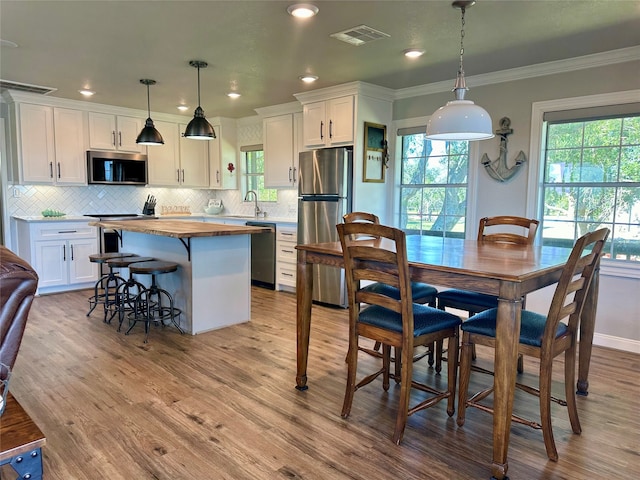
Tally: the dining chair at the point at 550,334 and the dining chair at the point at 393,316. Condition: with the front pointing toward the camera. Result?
0

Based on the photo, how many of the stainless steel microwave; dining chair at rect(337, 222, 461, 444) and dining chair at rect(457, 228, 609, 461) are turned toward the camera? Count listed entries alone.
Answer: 1

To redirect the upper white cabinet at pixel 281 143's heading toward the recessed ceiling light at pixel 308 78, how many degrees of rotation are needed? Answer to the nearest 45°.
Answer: approximately 45° to its left

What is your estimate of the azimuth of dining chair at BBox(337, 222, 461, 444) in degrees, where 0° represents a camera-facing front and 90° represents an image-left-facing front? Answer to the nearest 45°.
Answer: approximately 225°

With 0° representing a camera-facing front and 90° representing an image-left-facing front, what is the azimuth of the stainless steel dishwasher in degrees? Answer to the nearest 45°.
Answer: approximately 45°

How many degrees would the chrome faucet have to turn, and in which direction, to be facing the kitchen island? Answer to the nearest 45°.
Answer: approximately 45° to its left

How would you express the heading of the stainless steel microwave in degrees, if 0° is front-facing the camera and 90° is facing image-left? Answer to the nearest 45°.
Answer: approximately 0°

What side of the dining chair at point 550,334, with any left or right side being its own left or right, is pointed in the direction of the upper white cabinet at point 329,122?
front

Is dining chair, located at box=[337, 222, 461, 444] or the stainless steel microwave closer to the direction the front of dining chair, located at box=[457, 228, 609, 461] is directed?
the stainless steel microwave

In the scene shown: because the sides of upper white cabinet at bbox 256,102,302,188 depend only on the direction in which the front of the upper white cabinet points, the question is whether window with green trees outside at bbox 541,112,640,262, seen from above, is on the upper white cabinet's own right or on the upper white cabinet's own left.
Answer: on the upper white cabinet's own left

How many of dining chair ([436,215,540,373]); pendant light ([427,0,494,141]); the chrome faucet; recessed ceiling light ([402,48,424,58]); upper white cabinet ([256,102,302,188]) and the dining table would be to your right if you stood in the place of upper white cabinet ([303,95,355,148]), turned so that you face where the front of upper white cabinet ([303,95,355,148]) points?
2

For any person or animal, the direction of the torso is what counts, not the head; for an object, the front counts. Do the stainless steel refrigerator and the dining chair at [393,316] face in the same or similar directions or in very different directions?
very different directions

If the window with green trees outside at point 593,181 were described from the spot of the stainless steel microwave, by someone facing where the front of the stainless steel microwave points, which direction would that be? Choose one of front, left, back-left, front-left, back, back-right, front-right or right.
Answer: front-left

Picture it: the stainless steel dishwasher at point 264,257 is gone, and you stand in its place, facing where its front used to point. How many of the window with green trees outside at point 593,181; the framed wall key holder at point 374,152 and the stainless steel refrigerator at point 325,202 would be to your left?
3

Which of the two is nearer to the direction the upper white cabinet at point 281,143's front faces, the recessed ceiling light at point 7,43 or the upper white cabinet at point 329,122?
the recessed ceiling light

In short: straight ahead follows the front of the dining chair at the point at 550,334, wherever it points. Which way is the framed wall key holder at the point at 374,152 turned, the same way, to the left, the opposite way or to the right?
the opposite way
